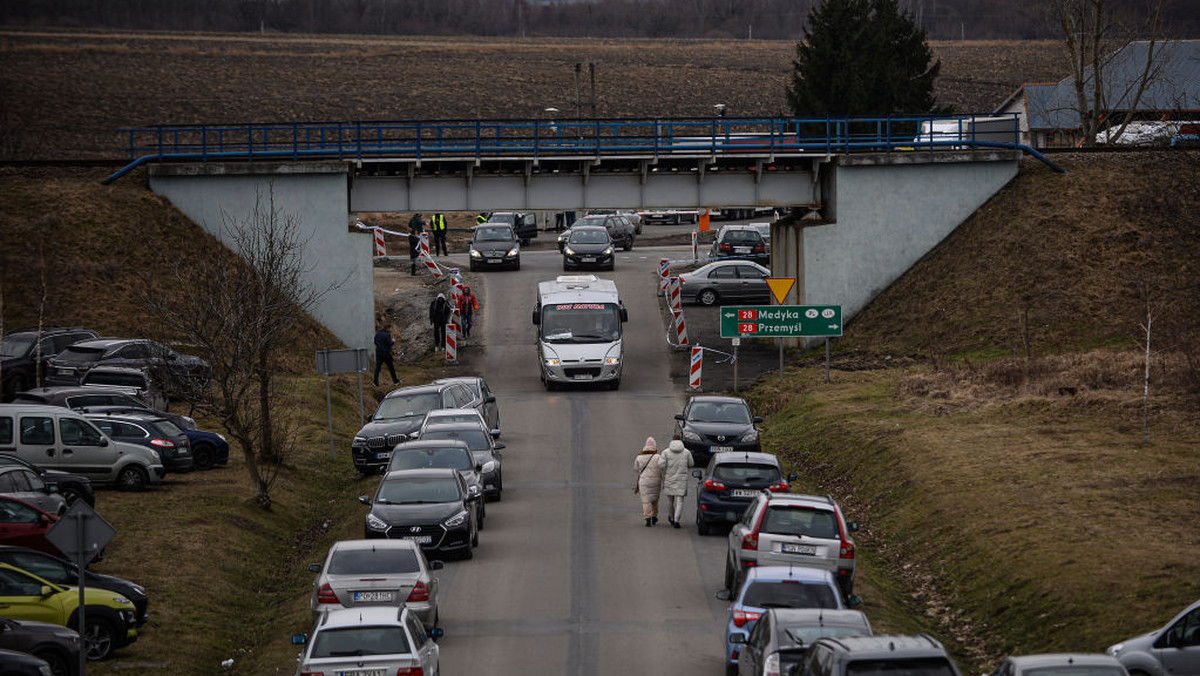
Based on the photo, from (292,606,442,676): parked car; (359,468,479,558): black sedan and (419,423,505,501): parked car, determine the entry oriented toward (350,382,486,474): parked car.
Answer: (292,606,442,676): parked car

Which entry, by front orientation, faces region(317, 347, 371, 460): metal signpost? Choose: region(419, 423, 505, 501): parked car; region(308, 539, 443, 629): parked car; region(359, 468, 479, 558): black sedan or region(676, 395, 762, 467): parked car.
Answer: region(308, 539, 443, 629): parked car

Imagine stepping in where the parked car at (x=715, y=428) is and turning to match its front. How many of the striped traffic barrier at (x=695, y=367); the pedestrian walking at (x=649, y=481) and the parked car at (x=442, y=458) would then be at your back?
1

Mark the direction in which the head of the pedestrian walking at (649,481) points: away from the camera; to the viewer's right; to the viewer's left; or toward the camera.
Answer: away from the camera

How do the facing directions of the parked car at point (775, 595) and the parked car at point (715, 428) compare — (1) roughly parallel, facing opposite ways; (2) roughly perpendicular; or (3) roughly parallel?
roughly parallel, facing opposite ways

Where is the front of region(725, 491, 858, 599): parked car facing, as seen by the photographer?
facing away from the viewer

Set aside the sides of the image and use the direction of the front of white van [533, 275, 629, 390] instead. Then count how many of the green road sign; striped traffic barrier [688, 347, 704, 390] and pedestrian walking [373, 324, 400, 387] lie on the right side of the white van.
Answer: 1

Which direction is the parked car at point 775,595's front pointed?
away from the camera

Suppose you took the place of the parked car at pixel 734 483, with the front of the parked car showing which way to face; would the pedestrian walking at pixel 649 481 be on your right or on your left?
on your left

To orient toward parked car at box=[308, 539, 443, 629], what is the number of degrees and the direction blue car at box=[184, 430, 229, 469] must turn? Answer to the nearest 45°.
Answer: approximately 90° to its right

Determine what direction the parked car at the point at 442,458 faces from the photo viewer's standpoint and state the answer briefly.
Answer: facing the viewer

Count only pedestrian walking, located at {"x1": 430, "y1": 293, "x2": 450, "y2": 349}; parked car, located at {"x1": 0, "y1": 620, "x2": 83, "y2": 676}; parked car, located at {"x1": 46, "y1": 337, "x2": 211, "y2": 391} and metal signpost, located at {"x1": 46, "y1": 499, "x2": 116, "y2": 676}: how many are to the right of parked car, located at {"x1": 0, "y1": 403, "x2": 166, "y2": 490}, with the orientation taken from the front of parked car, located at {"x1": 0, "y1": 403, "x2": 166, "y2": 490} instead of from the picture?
2

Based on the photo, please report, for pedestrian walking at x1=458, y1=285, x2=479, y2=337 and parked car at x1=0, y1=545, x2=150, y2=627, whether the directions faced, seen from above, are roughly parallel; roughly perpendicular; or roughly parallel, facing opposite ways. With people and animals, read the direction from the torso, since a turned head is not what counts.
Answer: roughly perpendicular

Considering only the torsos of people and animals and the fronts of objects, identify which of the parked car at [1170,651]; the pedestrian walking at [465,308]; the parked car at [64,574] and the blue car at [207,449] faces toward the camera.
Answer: the pedestrian walking

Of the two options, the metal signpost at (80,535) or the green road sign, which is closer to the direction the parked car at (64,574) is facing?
the green road sign

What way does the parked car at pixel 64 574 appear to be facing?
to the viewer's right

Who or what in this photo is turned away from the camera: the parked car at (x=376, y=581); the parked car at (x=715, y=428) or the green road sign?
the parked car at (x=376, y=581)

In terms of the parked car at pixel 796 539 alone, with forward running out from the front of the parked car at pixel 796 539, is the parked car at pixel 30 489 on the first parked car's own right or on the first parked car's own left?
on the first parked car's own left

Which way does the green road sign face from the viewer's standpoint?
toward the camera

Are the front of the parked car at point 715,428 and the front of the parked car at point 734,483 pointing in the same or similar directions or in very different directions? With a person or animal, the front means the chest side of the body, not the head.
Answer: very different directions

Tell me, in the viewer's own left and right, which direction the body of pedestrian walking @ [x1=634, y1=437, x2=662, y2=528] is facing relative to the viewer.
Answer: facing away from the viewer
